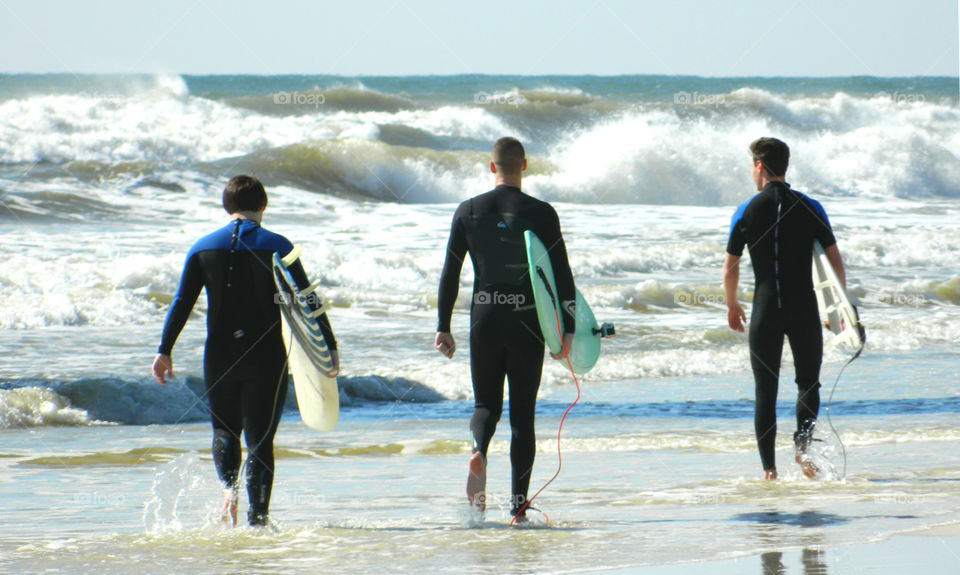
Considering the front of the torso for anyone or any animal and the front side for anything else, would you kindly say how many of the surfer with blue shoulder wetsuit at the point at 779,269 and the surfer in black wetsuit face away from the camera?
2

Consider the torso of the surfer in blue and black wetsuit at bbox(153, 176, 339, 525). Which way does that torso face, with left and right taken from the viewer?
facing away from the viewer

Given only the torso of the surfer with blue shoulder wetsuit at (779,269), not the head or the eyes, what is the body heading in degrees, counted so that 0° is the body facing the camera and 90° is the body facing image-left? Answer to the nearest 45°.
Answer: approximately 180°

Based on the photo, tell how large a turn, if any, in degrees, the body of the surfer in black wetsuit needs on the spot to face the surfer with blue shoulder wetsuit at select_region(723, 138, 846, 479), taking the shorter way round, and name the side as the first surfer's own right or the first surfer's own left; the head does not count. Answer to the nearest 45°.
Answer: approximately 45° to the first surfer's own right

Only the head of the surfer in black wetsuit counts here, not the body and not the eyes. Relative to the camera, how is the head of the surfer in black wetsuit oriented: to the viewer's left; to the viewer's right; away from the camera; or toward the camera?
away from the camera

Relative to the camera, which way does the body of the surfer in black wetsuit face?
away from the camera

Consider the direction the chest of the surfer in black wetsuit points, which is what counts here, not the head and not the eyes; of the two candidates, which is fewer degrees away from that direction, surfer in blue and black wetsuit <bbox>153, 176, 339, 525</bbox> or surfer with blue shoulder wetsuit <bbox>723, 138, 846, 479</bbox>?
the surfer with blue shoulder wetsuit

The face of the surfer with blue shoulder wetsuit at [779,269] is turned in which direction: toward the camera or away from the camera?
away from the camera

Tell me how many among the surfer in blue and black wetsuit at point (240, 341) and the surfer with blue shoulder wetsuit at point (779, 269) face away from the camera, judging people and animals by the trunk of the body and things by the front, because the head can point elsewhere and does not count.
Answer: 2

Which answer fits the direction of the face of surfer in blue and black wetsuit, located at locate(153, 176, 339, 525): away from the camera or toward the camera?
away from the camera

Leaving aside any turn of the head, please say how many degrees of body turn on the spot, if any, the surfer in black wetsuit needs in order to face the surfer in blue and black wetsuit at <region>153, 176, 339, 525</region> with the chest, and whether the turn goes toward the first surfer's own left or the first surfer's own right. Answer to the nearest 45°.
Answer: approximately 90° to the first surfer's own left

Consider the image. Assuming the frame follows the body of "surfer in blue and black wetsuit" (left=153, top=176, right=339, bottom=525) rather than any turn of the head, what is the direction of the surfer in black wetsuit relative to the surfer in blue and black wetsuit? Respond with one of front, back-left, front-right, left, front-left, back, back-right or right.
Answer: right

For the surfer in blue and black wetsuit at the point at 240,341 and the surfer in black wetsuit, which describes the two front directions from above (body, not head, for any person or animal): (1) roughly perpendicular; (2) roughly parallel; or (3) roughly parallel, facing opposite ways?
roughly parallel

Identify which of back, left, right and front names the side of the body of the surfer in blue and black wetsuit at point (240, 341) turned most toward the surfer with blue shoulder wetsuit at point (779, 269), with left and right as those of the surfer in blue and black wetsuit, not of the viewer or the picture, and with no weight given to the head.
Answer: right

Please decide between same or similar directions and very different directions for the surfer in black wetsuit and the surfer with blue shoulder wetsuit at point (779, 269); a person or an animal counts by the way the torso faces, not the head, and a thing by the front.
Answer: same or similar directions
